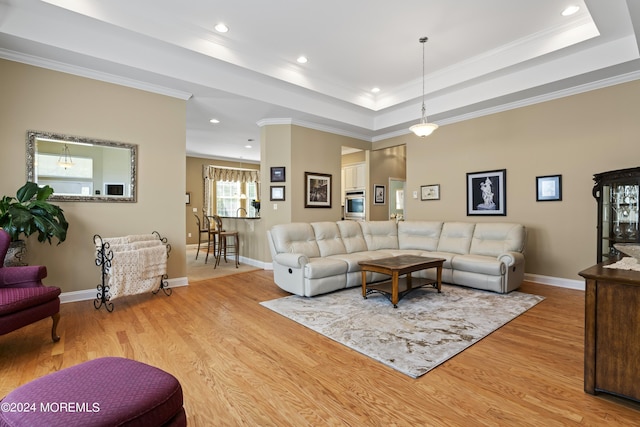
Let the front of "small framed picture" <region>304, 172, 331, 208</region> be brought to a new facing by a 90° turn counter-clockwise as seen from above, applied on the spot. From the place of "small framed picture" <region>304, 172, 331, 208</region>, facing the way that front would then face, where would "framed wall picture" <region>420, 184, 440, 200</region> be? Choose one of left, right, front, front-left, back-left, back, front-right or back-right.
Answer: front-right

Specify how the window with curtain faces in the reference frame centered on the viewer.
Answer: facing the viewer and to the right of the viewer

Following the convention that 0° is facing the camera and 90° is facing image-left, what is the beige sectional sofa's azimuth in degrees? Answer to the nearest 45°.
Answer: approximately 0°

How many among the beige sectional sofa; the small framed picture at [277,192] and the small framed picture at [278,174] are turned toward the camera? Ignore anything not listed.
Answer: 3

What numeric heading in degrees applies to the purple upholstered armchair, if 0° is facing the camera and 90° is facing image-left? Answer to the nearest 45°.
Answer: approximately 315°

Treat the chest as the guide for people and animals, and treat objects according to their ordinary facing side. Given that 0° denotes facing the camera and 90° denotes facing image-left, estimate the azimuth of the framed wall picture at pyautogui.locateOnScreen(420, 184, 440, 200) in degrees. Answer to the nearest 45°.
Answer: approximately 45°

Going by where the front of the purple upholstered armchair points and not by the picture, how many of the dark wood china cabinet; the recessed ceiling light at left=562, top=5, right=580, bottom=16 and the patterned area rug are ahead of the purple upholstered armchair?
3

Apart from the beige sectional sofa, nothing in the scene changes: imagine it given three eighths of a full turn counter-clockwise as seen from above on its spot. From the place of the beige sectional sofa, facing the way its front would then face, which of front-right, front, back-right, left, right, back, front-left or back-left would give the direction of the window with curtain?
left

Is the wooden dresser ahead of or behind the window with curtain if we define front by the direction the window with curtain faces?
ahead

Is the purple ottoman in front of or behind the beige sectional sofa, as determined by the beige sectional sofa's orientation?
in front
